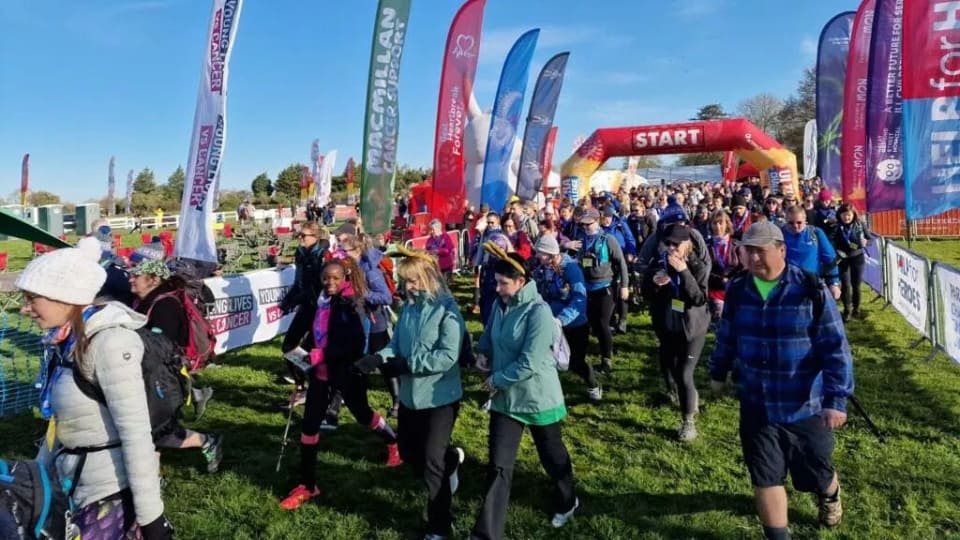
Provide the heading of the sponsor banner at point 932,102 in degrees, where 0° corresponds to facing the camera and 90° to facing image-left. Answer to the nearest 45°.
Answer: approximately 0°

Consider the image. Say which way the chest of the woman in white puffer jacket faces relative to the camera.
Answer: to the viewer's left

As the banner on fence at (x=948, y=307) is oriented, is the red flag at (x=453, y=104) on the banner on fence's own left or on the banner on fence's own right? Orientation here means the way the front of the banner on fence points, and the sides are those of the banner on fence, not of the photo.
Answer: on the banner on fence's own right

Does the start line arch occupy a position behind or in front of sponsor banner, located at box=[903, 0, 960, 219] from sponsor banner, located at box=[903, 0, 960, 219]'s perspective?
behind

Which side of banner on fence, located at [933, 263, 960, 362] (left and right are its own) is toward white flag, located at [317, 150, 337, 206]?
right

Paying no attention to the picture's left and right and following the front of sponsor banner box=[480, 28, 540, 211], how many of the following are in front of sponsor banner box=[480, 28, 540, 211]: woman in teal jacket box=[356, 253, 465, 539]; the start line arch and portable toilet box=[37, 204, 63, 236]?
1

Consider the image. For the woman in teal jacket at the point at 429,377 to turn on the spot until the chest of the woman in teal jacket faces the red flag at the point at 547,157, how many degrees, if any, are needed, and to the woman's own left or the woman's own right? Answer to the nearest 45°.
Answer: approximately 135° to the woman's own right

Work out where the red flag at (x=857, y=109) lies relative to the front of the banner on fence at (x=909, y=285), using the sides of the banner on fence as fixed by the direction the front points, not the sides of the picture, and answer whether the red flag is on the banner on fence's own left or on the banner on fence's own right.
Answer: on the banner on fence's own right

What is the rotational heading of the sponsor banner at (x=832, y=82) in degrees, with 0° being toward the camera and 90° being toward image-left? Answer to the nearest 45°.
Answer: approximately 0°

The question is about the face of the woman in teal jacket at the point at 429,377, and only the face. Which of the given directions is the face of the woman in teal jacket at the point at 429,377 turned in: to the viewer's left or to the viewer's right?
to the viewer's left

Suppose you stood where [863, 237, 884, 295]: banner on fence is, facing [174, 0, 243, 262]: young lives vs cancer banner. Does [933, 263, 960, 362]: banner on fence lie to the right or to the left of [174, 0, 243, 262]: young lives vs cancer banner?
left

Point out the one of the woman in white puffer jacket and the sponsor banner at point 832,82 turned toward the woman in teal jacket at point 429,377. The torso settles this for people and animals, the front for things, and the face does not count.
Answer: the sponsor banner
